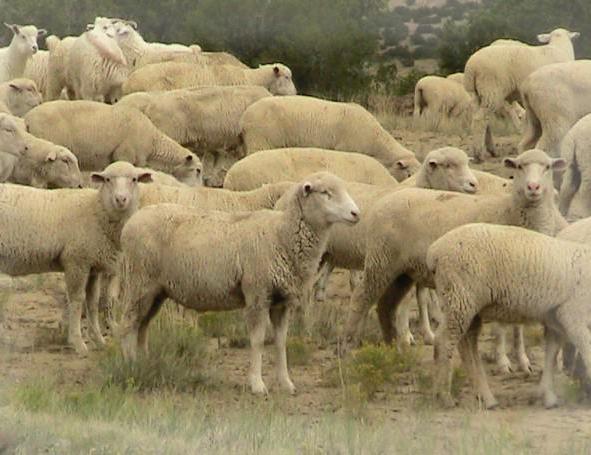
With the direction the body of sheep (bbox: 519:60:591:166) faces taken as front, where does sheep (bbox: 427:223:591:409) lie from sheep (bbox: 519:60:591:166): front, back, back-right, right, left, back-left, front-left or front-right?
right

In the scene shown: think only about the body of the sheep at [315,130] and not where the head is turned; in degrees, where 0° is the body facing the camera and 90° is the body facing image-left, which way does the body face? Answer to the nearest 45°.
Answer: approximately 270°

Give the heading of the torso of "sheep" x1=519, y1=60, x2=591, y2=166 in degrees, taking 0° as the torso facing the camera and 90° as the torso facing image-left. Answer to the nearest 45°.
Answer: approximately 270°

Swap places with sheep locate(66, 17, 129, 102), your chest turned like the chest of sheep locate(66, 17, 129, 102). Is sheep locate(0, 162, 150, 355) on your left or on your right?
on your right

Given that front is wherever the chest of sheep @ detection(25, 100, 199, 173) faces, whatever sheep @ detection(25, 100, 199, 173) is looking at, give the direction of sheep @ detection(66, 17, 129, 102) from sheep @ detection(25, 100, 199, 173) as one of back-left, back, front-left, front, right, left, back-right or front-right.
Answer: left

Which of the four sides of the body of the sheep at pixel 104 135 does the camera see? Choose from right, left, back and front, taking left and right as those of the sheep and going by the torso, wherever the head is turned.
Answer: right

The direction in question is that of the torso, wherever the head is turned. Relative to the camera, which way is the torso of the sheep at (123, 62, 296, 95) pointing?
to the viewer's right

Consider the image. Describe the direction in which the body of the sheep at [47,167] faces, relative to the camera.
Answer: to the viewer's right

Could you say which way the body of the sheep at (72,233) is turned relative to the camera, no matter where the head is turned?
to the viewer's right
